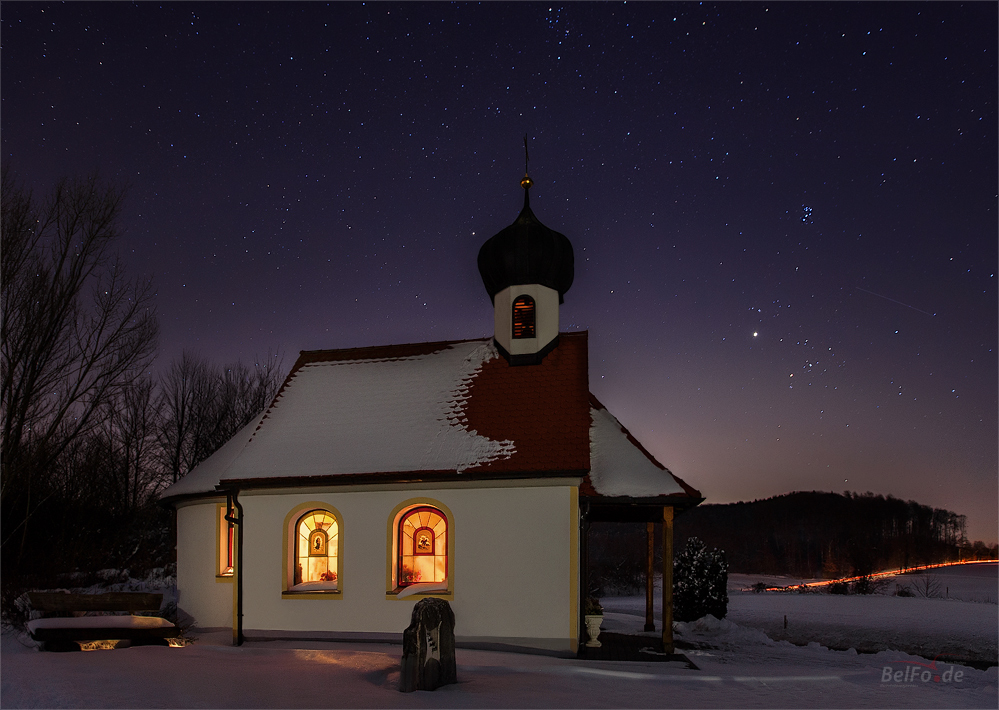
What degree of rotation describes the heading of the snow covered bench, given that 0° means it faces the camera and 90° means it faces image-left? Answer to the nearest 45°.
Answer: approximately 0°
